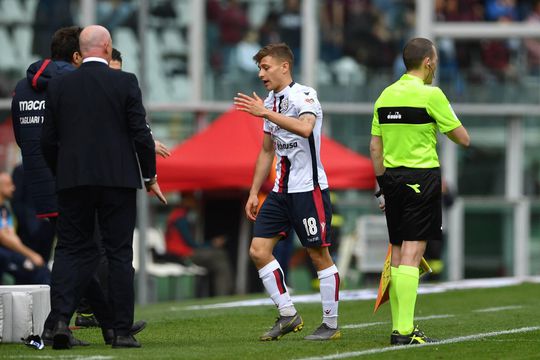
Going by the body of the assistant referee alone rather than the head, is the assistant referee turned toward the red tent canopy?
no

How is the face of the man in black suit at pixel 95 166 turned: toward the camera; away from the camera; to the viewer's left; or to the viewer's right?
away from the camera

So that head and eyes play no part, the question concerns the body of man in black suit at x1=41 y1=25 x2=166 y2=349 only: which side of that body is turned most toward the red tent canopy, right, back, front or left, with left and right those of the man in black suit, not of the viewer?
front

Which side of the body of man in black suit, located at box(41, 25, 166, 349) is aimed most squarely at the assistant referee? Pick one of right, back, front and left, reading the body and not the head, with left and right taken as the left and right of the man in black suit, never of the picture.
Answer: right

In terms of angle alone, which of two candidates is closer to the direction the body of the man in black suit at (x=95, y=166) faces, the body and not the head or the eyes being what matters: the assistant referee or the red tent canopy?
the red tent canopy

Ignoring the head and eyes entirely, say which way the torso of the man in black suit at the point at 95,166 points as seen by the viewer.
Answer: away from the camera
